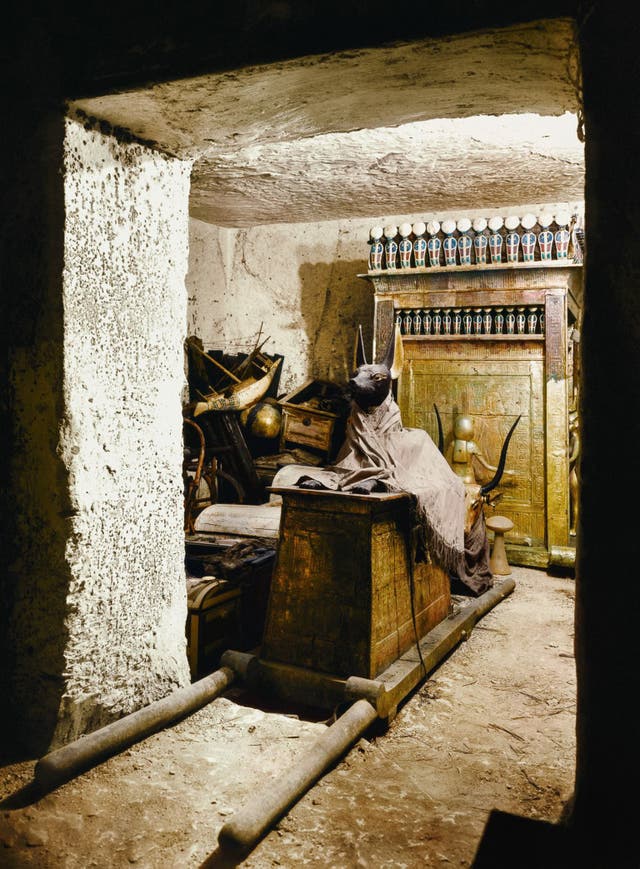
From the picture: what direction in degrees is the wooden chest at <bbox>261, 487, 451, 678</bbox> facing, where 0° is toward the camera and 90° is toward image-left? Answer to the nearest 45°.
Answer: approximately 45°

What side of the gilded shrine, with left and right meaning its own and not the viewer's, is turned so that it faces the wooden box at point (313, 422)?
right

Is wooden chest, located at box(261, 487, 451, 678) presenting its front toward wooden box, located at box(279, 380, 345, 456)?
no

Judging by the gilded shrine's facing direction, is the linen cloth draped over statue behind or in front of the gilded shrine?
in front

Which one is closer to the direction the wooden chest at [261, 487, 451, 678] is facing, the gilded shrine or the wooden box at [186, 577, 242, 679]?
the wooden box

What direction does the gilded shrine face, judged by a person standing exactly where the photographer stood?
facing the viewer

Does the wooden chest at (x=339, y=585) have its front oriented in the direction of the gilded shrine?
no

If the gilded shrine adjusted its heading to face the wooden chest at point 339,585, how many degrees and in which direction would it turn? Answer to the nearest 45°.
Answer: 0° — it already faces it

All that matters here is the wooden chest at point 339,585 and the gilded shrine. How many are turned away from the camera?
0
